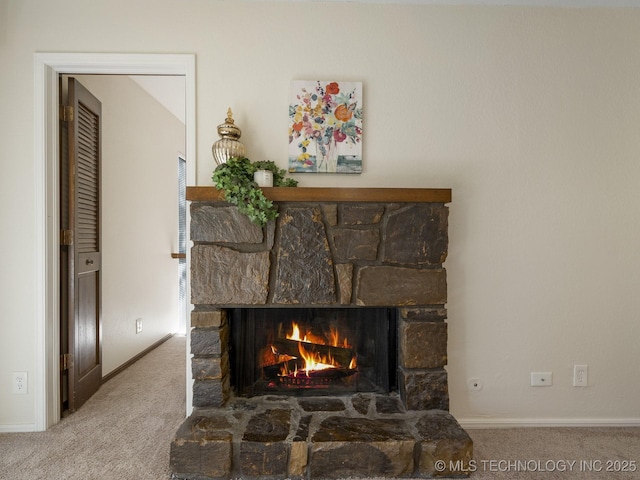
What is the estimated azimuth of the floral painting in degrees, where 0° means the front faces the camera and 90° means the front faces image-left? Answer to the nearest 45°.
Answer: approximately 0°

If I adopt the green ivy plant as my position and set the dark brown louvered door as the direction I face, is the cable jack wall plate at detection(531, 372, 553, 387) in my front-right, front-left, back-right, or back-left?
back-right

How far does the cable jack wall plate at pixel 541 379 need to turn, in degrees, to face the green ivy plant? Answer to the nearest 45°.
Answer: approximately 45° to its right

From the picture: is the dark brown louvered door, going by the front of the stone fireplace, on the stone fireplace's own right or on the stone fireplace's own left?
on the stone fireplace's own right

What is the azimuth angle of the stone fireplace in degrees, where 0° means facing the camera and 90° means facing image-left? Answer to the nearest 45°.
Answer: approximately 0°

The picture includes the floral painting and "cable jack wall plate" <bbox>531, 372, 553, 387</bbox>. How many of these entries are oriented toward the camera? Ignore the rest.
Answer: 2

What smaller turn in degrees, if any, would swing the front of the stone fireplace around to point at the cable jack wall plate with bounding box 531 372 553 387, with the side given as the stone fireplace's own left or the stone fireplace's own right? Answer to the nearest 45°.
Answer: approximately 90° to the stone fireplace's own left
